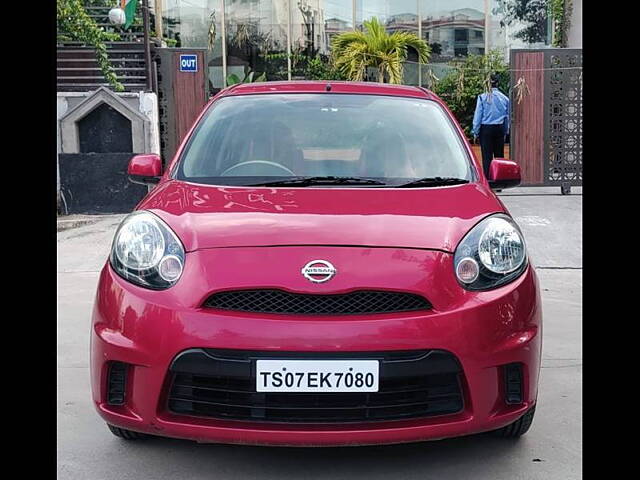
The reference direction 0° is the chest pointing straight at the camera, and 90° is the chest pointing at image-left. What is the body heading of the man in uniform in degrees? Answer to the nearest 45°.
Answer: approximately 180°

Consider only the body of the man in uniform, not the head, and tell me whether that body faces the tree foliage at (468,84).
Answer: yes

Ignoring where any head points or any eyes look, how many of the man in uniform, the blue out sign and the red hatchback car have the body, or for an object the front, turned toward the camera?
2

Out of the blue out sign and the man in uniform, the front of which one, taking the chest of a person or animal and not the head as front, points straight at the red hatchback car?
the blue out sign

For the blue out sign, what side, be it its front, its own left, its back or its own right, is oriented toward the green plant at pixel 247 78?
back

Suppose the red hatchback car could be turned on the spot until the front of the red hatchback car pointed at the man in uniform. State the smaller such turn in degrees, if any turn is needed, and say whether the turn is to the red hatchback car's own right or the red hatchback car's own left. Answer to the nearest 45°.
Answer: approximately 180°

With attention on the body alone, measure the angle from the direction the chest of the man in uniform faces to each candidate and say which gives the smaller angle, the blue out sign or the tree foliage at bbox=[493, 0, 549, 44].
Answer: the tree foliage

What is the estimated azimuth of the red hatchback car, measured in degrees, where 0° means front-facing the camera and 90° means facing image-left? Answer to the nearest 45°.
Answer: approximately 0°

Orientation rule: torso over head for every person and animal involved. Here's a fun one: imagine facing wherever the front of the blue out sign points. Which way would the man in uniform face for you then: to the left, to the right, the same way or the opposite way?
the opposite way

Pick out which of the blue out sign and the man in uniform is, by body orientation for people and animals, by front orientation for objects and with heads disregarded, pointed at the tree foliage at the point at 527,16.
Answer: the man in uniform

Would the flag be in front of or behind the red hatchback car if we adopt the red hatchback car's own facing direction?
behind

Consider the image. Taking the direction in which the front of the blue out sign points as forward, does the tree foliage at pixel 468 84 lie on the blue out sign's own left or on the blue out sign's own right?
on the blue out sign's own left
